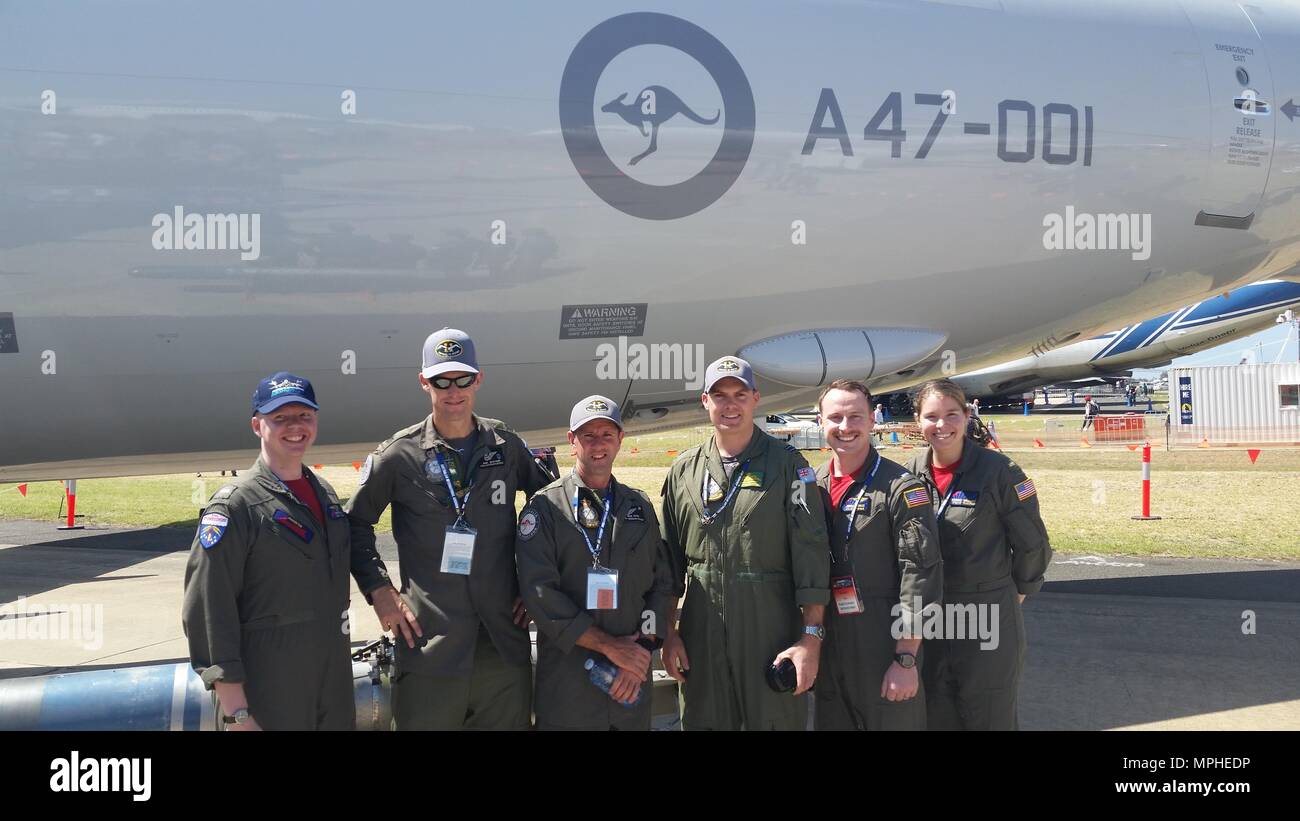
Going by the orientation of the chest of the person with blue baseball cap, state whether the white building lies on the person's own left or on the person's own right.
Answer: on the person's own left

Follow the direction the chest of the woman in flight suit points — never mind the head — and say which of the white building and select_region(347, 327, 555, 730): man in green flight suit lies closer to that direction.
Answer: the man in green flight suit

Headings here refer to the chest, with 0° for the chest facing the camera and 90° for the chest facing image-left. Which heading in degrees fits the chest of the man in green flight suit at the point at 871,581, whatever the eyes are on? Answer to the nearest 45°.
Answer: approximately 45°

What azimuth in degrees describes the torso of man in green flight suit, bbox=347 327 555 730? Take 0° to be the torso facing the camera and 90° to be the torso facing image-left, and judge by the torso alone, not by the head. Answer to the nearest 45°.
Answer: approximately 0°

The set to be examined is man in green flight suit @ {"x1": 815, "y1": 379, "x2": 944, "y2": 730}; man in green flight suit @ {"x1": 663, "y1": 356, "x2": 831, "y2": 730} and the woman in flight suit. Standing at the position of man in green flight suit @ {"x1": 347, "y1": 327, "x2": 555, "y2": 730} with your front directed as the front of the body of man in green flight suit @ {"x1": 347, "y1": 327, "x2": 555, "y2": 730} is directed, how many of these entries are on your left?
3
